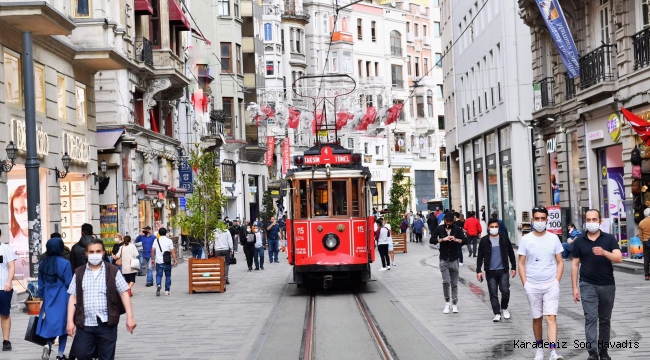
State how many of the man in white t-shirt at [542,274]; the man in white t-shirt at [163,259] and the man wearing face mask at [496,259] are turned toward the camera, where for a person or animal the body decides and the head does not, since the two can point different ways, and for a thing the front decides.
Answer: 2

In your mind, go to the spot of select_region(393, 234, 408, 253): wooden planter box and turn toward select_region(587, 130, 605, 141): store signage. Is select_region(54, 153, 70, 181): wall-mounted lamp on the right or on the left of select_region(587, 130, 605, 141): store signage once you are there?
right

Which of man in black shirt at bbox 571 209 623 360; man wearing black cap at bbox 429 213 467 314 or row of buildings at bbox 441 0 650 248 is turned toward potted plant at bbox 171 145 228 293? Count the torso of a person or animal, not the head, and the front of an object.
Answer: the row of buildings

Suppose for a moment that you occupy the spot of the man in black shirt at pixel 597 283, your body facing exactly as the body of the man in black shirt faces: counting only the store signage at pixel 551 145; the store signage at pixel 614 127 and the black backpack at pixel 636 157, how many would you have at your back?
3

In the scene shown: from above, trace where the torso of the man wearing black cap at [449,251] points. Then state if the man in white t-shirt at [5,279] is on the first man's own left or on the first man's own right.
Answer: on the first man's own right

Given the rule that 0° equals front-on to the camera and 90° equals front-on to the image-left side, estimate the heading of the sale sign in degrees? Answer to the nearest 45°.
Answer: approximately 0°

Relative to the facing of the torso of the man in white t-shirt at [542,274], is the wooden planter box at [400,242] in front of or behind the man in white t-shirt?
behind

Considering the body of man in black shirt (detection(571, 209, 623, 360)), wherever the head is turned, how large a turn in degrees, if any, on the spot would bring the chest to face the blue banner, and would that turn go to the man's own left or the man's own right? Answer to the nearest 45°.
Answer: approximately 180°

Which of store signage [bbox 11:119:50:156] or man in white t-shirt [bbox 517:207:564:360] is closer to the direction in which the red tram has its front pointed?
the man in white t-shirt
